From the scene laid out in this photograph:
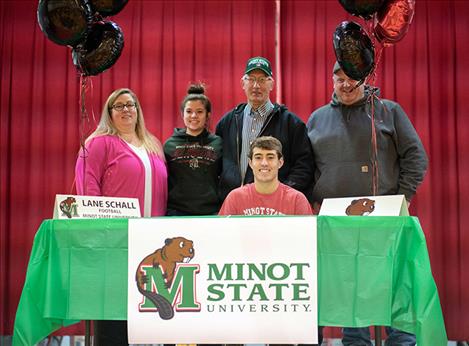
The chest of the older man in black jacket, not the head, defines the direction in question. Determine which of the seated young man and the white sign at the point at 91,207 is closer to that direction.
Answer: the seated young man

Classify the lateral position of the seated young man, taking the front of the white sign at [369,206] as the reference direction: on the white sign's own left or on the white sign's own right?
on the white sign's own right

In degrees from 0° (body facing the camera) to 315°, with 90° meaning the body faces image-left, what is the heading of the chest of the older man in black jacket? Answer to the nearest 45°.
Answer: approximately 0°

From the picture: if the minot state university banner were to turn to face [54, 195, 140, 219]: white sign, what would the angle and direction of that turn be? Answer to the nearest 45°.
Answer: approximately 135° to its right
